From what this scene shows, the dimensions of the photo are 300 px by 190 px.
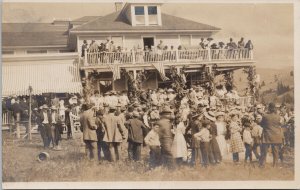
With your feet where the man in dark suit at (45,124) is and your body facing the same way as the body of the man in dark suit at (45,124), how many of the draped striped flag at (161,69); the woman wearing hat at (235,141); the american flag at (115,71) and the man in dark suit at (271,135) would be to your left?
4

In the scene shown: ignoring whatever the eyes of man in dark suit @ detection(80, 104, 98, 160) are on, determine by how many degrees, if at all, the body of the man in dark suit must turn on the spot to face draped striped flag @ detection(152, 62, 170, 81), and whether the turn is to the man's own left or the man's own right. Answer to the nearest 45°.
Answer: approximately 45° to the man's own right

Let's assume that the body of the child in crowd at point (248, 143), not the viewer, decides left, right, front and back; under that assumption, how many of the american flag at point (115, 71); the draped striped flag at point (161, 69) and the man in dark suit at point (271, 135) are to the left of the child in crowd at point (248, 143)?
2

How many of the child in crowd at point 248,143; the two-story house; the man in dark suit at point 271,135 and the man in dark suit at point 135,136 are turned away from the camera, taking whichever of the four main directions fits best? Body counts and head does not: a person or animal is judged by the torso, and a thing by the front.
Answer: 3

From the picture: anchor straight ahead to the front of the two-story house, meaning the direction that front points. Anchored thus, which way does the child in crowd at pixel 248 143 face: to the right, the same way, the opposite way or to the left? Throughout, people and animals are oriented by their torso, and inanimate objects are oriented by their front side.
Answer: the opposite way

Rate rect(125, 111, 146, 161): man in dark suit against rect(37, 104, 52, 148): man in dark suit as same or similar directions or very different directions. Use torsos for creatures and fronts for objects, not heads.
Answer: very different directions

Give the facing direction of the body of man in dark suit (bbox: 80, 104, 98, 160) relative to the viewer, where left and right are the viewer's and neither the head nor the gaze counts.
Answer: facing away from the viewer and to the right of the viewer

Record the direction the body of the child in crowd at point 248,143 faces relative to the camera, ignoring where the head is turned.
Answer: away from the camera

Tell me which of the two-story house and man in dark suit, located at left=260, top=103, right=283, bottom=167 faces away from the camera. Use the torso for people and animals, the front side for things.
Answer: the man in dark suit

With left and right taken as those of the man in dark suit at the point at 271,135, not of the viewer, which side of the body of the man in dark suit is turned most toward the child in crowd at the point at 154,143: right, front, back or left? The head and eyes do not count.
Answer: left
